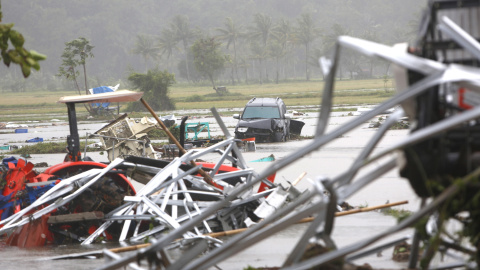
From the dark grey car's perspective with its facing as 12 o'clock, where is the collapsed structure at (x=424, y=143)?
The collapsed structure is roughly at 12 o'clock from the dark grey car.

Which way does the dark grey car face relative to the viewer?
toward the camera
